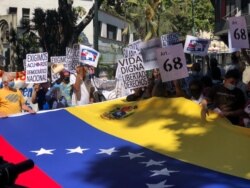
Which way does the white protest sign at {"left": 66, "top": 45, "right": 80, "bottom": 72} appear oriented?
toward the camera

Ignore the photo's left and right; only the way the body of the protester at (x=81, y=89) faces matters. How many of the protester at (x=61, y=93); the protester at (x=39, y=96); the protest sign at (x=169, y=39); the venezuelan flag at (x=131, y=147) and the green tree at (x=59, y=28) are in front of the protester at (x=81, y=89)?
1

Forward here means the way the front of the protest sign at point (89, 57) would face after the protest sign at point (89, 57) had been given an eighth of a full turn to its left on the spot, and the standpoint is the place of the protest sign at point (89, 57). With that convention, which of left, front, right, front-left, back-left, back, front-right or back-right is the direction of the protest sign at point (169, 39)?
front-left

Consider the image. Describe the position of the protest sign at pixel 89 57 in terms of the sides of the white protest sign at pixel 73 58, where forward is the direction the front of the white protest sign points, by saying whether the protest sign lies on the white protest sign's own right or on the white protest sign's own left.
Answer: on the white protest sign's own left

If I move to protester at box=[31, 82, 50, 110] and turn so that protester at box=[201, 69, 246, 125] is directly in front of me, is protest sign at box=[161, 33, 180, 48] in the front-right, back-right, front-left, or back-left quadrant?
front-left

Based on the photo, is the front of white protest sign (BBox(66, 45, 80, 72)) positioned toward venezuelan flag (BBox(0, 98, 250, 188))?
yes

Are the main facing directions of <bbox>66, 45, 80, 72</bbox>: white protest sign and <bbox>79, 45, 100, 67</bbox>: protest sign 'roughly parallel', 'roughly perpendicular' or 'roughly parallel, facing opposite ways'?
roughly parallel

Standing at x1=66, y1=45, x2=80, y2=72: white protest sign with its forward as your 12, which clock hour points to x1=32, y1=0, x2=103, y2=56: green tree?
The green tree is roughly at 6 o'clock from the white protest sign.

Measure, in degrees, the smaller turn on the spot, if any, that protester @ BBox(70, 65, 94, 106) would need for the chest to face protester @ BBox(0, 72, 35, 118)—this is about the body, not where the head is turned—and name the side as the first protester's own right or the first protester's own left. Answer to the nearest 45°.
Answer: approximately 45° to the first protester's own right

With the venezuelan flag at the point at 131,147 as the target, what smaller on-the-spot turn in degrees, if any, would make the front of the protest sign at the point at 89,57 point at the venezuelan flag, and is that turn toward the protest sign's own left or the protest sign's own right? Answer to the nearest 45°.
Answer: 0° — it already faces it

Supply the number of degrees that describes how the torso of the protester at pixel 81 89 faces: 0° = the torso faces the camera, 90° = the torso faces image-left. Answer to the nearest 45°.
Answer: approximately 0°
